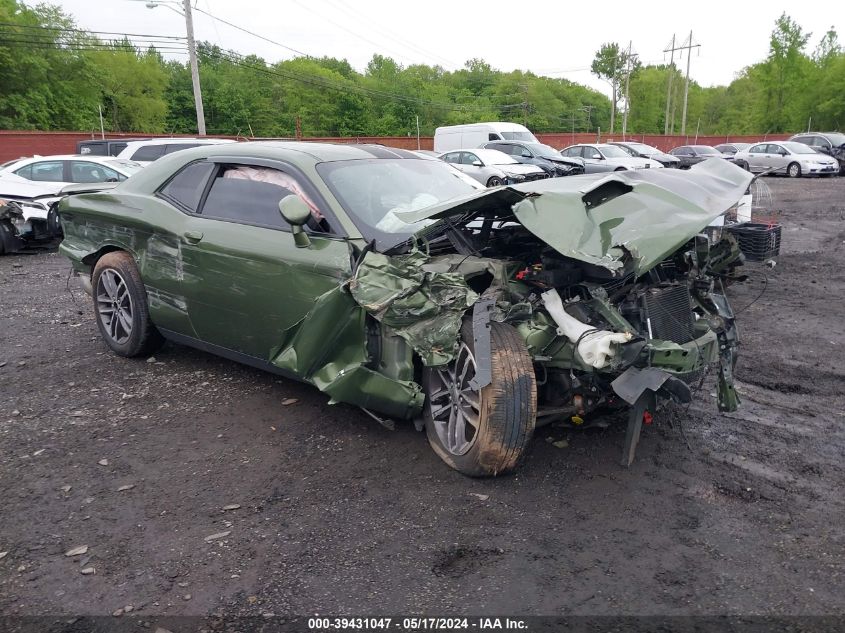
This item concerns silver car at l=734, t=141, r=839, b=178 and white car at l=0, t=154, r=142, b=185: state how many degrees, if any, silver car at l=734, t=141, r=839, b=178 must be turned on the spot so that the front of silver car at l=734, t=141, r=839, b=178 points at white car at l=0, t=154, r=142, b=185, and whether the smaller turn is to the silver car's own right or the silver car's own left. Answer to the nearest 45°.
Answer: approximately 90° to the silver car's own right

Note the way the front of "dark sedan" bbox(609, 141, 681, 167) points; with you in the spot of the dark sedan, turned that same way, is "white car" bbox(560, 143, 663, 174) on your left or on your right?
on your right

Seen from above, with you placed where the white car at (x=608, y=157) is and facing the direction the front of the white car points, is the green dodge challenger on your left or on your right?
on your right

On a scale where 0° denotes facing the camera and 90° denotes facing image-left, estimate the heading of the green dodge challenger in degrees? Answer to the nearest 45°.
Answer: approximately 315°

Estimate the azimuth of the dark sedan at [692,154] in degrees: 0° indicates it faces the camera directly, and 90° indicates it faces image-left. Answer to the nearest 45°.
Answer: approximately 315°

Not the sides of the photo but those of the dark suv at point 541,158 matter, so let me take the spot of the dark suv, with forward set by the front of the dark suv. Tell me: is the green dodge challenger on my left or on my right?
on my right

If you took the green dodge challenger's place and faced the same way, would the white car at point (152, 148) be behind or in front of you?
behind
